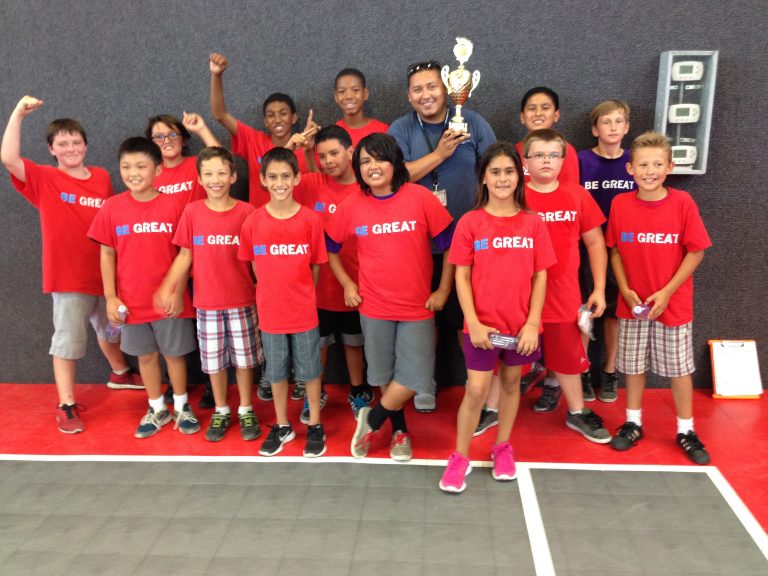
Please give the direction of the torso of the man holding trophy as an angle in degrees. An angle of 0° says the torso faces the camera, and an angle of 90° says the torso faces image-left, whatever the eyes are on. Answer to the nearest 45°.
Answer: approximately 0°

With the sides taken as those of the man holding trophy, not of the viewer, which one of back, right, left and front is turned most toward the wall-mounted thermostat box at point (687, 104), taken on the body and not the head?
left

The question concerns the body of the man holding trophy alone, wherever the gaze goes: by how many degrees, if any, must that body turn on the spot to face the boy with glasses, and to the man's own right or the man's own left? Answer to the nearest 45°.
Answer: approximately 45° to the man's own left

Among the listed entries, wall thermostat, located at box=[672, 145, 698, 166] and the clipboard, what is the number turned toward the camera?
2

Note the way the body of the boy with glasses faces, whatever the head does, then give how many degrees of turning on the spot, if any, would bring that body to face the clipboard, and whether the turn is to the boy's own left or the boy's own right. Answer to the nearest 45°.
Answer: approximately 135° to the boy's own left
